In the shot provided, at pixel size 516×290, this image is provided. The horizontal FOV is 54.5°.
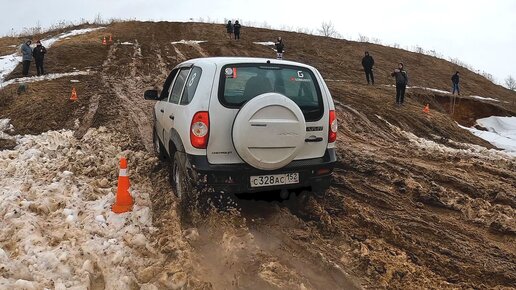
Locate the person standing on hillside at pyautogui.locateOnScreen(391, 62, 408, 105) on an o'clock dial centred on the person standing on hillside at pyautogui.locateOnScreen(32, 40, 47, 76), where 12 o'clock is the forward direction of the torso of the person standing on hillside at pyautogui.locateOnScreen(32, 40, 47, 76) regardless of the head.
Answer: the person standing on hillside at pyautogui.locateOnScreen(391, 62, 408, 105) is roughly at 10 o'clock from the person standing on hillside at pyautogui.locateOnScreen(32, 40, 47, 76).

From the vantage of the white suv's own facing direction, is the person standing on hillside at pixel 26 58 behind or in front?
in front

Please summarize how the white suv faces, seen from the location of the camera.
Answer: facing away from the viewer and to the left of the viewer

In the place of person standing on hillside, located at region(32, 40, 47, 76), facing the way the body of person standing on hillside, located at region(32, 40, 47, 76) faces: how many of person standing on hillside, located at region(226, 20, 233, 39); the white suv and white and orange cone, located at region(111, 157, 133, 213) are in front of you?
2

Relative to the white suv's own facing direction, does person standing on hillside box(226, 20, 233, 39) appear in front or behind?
in front

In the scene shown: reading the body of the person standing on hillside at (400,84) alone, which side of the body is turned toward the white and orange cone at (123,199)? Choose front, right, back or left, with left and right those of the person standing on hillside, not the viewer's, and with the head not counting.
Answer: front

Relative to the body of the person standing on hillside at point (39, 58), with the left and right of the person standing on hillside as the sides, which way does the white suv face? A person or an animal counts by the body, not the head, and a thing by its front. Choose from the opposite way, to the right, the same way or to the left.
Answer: the opposite way

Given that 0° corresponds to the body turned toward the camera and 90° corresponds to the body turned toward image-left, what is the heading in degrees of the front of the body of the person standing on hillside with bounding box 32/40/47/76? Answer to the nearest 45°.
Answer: approximately 0°

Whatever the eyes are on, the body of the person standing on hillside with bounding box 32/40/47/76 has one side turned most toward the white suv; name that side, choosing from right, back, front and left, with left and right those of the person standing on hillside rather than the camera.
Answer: front
